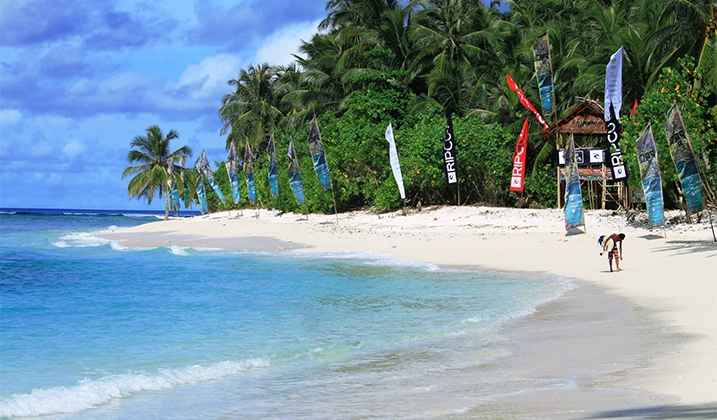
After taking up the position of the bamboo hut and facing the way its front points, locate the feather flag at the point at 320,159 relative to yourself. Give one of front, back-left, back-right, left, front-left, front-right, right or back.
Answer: right

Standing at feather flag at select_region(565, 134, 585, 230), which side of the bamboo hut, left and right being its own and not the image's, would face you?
front

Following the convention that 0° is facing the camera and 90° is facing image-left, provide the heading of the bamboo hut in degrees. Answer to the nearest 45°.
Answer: approximately 0°

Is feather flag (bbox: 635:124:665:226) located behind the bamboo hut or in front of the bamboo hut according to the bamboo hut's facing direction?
in front

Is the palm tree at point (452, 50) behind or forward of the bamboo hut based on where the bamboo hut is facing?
behind

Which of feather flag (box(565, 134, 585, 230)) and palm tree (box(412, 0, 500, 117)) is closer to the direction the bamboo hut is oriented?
the feather flag
